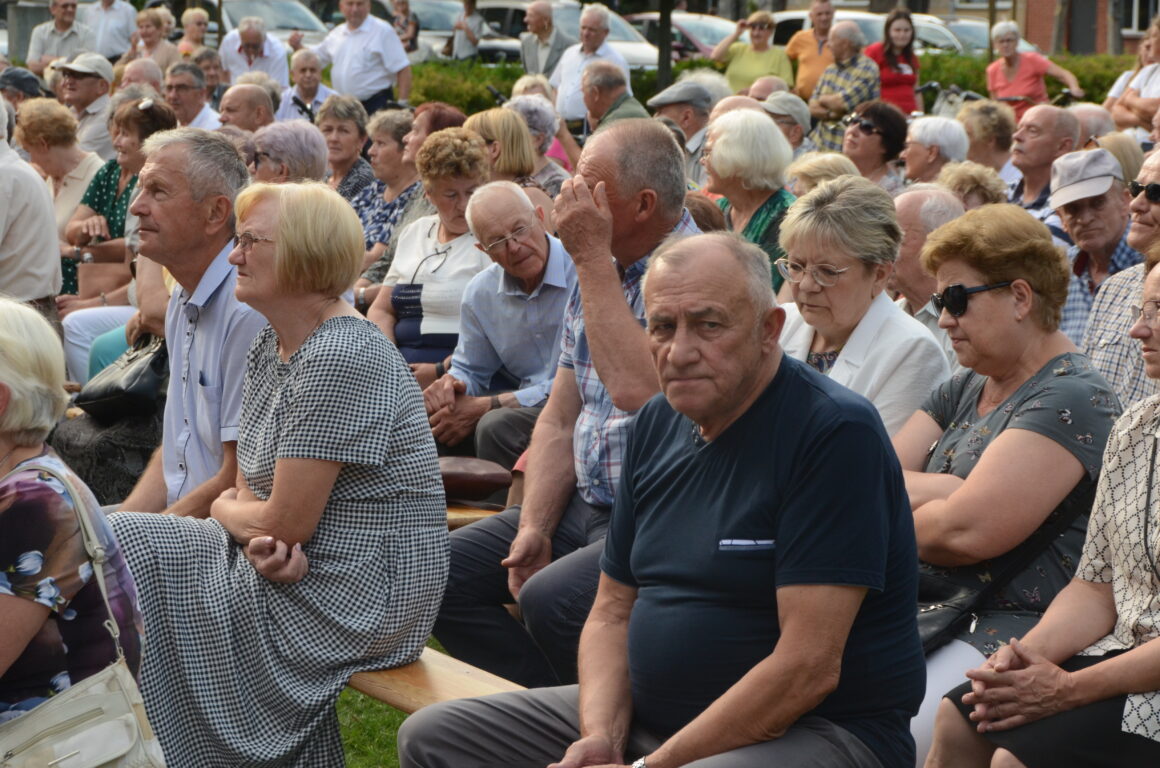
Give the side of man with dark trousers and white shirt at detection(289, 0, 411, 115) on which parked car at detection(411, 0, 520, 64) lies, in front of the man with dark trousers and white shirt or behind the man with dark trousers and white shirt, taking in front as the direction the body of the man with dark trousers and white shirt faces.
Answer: behind

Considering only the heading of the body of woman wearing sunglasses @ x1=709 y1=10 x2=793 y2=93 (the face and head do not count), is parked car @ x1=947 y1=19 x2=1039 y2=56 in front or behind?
behind

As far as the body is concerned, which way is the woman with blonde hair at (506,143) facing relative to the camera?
to the viewer's left

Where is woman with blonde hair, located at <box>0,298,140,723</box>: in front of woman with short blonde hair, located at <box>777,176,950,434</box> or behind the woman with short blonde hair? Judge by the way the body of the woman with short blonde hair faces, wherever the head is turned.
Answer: in front

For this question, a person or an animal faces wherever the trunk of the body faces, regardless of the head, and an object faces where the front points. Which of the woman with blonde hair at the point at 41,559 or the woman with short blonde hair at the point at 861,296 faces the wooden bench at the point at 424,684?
the woman with short blonde hair

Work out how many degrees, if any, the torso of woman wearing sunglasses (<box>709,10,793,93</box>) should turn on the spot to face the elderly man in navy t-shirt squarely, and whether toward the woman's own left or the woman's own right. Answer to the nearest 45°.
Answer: approximately 45° to the woman's own left

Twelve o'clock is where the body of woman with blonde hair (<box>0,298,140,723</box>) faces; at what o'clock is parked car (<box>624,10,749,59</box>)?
The parked car is roughly at 4 o'clock from the woman with blonde hair.

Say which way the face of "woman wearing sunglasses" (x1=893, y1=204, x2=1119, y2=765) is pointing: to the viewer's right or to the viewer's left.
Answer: to the viewer's left

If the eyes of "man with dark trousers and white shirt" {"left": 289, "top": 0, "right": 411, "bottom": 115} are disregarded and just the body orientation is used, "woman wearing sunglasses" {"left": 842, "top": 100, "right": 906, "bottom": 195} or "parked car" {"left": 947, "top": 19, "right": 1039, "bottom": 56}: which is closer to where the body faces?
the woman wearing sunglasses

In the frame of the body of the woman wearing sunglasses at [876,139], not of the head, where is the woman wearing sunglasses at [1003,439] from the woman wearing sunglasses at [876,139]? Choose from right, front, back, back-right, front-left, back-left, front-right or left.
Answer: front-left

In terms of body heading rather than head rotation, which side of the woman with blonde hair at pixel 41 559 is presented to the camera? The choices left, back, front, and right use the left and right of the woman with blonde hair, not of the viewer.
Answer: left

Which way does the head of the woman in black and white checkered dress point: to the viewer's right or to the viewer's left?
to the viewer's left

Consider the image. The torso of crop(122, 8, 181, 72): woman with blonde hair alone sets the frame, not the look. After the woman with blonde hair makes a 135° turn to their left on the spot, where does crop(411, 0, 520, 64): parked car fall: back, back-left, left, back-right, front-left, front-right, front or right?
front-left

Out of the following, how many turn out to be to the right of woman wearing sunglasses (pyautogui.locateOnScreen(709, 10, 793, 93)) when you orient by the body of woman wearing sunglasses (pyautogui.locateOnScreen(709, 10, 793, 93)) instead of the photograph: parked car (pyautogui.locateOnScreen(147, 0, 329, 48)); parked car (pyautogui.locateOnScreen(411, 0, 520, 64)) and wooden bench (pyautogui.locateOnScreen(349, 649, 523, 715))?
2
